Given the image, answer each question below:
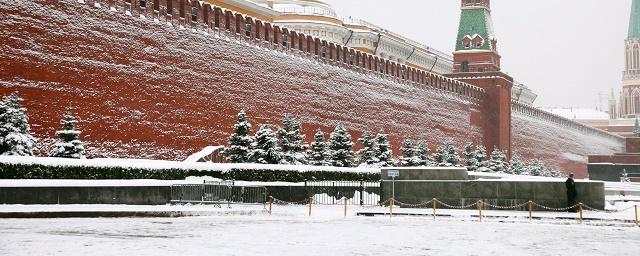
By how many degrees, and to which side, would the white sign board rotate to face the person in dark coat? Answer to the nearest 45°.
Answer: approximately 90° to its left

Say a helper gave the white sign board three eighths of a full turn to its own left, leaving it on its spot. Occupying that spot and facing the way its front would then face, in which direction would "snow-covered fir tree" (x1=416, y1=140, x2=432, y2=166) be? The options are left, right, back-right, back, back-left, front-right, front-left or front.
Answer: front-left

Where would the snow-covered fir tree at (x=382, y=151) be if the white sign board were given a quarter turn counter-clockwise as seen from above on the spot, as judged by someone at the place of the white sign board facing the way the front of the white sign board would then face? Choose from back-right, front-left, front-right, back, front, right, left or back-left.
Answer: left

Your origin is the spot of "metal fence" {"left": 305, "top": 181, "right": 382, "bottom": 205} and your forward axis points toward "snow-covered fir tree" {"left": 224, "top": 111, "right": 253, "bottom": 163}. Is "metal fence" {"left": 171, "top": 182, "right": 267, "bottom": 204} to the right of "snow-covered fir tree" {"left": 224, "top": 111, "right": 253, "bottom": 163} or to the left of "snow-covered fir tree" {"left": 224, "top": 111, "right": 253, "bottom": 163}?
left

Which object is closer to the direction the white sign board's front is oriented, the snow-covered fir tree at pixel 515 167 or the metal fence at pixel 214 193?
the metal fence

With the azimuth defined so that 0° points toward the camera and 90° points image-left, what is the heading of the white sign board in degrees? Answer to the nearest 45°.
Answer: approximately 0°

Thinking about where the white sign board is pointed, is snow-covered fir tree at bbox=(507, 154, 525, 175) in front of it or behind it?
behind

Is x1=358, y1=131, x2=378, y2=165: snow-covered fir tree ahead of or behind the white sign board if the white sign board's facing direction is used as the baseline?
behind

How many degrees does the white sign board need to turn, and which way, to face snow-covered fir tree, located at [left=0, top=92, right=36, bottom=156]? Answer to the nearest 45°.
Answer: approximately 45° to its right

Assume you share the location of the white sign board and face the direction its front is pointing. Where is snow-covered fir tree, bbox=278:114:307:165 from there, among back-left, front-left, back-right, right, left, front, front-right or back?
back-right

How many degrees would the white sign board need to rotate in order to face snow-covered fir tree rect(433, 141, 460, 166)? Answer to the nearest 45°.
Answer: approximately 180°

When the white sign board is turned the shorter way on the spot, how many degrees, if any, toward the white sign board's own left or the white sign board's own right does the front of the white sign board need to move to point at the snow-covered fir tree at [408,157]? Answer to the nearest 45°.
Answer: approximately 180°

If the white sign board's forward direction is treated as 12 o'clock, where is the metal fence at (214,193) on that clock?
The metal fence is roughly at 2 o'clock from the white sign board.

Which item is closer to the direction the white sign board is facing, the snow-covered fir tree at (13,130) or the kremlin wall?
the snow-covered fir tree

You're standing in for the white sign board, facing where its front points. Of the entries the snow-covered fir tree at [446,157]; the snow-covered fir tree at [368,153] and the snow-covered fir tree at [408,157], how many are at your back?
3
